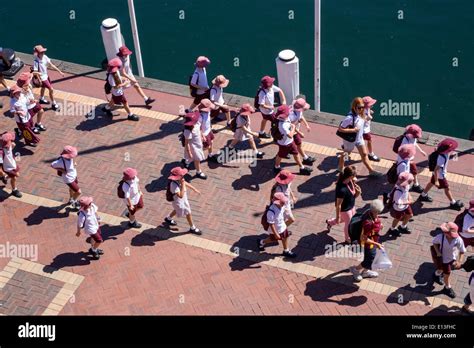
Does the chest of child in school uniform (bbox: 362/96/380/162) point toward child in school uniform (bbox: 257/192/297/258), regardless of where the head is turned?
no

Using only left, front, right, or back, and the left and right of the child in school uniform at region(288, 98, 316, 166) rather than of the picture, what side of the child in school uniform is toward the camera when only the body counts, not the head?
right

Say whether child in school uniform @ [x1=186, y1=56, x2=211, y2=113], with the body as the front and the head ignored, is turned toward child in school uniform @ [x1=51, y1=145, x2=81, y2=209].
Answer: no

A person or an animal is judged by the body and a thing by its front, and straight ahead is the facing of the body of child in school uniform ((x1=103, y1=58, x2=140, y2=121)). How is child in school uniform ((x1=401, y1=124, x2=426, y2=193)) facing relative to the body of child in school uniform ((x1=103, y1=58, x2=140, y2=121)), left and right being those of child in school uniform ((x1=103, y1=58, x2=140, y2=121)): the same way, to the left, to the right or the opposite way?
the same way

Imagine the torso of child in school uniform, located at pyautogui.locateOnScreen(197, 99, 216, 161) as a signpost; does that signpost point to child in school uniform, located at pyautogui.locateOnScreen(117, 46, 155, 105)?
no

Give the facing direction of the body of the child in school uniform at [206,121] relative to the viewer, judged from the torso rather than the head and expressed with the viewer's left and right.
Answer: facing to the right of the viewer

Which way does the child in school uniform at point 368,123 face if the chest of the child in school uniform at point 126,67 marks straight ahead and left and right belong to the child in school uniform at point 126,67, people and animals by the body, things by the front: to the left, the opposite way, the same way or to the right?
the same way

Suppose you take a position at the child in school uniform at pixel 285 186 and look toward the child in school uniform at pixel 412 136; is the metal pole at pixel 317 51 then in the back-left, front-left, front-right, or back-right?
front-left

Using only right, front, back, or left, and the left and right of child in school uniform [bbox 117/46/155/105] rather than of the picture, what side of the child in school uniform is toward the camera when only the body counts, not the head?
right

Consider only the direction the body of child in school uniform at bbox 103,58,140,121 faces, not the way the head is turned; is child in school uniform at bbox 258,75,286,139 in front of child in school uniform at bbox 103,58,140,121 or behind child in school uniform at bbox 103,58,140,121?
in front

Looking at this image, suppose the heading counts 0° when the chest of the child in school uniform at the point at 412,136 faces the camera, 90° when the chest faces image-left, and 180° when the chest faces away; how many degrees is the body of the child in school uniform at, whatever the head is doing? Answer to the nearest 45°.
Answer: approximately 270°
